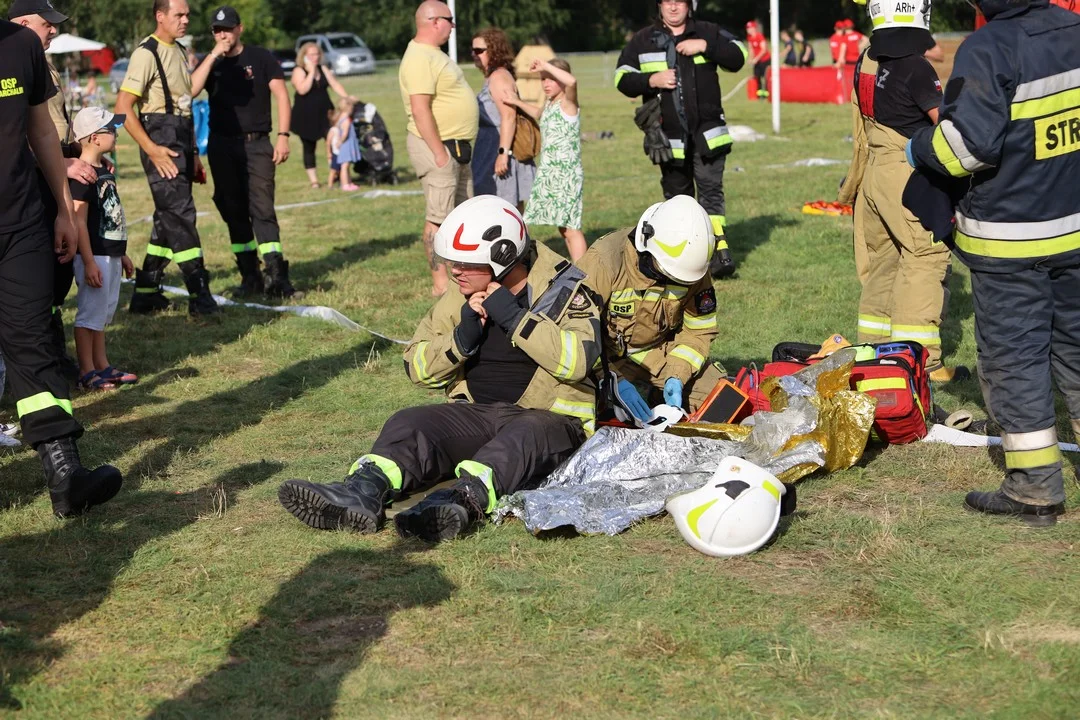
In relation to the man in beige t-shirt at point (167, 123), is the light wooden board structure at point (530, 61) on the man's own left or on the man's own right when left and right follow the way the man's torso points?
on the man's own left

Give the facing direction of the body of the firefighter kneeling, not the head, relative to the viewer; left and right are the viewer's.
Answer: facing the viewer

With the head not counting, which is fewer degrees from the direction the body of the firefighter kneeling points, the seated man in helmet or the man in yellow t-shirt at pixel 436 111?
the seated man in helmet

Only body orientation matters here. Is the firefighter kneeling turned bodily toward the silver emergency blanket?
yes

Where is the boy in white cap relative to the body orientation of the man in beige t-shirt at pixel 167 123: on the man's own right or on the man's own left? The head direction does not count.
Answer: on the man's own right

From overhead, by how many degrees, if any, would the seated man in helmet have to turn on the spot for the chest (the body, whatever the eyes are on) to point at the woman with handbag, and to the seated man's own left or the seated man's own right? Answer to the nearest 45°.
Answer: approximately 135° to the seated man's own right

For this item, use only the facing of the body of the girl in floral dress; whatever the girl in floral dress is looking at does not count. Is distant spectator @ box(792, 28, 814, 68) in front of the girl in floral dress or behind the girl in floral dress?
behind

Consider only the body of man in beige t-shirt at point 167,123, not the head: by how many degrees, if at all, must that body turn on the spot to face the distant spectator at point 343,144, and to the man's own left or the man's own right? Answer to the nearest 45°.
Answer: approximately 135° to the man's own left

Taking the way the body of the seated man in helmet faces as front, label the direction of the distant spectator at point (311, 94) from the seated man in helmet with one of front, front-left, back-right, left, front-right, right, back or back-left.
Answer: back-right

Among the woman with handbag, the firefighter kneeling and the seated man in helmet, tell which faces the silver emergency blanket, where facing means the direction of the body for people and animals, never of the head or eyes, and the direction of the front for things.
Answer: the firefighter kneeling
